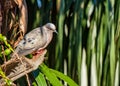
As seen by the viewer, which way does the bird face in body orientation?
to the viewer's right
